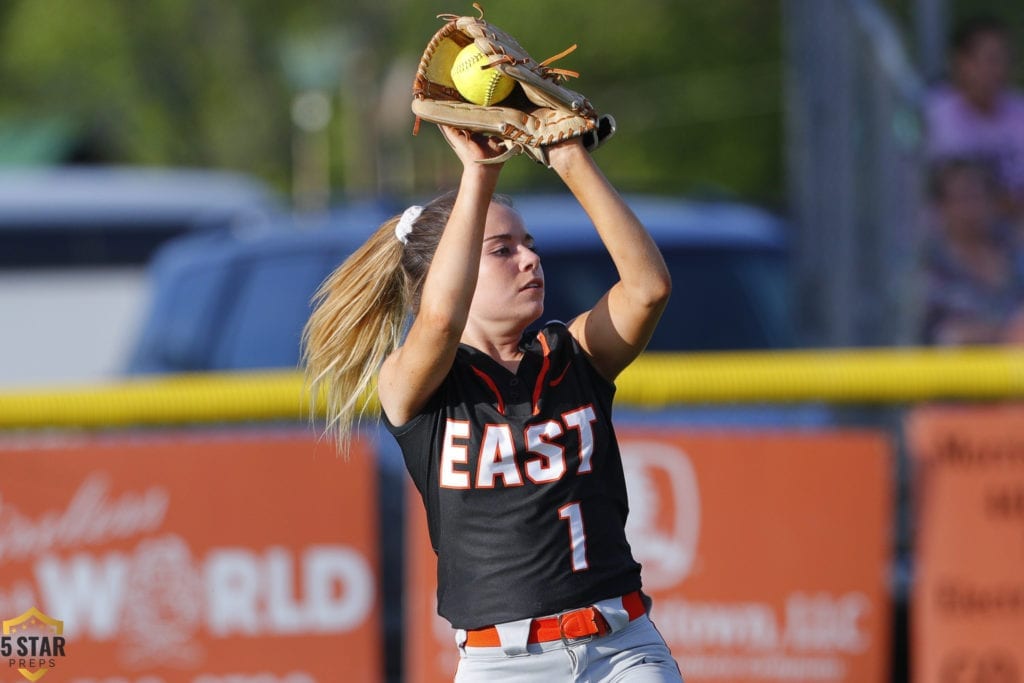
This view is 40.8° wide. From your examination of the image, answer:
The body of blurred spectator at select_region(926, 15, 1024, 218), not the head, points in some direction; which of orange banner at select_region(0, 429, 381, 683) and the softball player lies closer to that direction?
the softball player

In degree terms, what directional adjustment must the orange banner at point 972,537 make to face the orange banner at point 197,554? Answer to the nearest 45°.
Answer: approximately 90° to its right

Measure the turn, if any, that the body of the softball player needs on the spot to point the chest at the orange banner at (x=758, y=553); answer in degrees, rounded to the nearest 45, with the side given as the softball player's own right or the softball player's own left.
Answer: approximately 135° to the softball player's own left

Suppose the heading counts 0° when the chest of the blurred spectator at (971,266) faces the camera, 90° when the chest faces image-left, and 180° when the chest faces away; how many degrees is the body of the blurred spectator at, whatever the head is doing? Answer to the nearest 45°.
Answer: approximately 0°

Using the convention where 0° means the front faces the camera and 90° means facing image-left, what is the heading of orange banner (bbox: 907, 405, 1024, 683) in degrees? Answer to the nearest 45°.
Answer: approximately 0°

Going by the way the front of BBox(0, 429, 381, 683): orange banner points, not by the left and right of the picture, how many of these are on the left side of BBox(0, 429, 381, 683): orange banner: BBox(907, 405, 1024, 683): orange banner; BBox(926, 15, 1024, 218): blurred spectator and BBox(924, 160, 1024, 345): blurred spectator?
3
